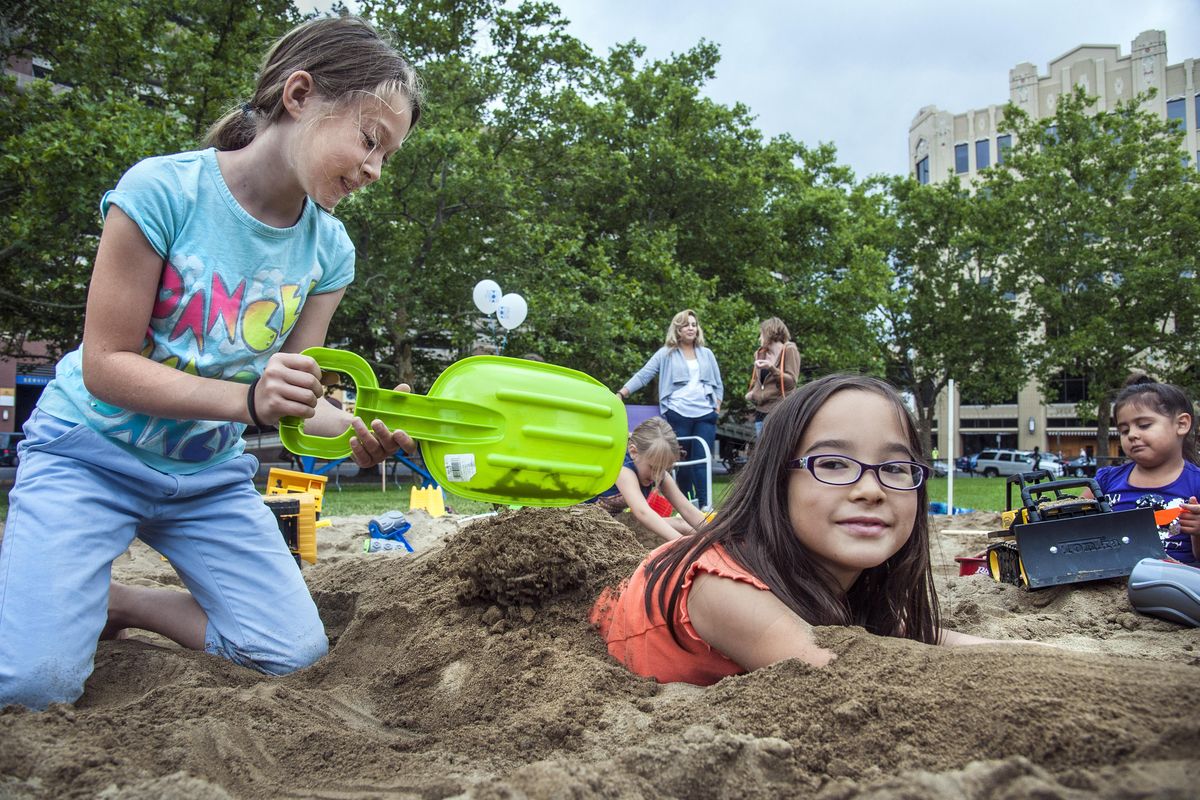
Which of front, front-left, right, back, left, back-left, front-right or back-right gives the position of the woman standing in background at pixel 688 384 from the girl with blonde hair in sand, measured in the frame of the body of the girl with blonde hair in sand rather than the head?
back-left

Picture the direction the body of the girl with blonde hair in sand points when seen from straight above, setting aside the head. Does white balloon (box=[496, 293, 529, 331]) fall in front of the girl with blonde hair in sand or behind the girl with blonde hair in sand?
behind

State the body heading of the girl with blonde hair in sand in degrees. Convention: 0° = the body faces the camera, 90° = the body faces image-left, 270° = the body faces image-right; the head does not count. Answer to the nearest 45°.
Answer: approximately 315°

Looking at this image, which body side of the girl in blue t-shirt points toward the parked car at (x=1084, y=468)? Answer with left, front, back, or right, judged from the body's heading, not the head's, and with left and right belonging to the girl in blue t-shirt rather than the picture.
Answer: left

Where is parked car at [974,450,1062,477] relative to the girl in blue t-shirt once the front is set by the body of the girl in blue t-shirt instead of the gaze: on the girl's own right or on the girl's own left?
on the girl's own left

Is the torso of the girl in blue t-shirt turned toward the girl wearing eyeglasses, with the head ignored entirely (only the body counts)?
yes

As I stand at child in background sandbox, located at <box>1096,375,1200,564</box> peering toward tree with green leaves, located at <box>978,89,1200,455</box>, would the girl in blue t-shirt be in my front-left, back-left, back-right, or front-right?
back-left

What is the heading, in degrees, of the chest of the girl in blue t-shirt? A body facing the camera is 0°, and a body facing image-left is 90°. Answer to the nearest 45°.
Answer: approximately 315°
